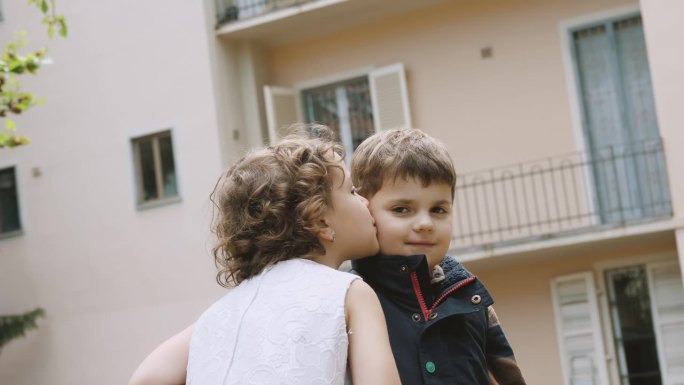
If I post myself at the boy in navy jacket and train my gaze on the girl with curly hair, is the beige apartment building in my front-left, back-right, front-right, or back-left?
back-right

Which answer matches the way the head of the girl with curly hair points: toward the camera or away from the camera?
away from the camera

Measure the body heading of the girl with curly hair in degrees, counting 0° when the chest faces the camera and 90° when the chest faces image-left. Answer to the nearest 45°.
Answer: approximately 225°

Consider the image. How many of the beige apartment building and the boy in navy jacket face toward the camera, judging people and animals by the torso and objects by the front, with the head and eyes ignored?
2

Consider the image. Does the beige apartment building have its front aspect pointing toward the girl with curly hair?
yes

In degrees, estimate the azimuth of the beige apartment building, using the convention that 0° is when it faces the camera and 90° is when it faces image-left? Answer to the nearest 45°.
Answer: approximately 0°

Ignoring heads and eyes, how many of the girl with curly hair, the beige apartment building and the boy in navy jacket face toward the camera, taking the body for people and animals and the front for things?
2

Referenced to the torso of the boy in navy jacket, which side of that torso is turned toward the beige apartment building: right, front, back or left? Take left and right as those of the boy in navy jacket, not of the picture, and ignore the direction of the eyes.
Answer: back

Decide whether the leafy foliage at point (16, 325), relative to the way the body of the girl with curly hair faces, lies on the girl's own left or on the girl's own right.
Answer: on the girl's own left

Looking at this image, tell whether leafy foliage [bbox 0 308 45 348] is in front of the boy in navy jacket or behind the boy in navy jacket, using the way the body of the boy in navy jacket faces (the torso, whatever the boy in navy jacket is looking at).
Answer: behind

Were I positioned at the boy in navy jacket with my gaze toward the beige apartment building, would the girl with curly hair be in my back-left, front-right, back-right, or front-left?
back-left
